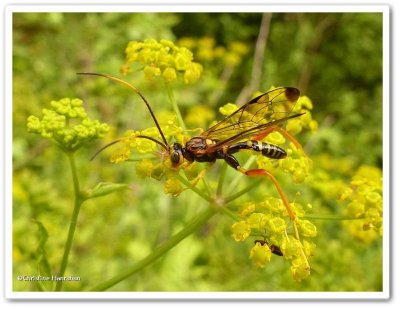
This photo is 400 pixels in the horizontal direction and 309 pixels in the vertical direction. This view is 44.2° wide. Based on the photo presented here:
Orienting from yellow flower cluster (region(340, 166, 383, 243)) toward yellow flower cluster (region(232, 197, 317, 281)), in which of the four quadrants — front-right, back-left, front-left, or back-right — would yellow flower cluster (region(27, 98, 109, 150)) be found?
front-right

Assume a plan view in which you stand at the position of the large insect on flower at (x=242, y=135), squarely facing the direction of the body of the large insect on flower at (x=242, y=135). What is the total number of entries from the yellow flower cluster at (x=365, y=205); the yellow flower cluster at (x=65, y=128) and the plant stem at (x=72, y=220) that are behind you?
1

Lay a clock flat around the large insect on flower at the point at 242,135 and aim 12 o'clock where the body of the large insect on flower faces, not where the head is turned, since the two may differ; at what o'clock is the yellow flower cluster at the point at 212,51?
The yellow flower cluster is roughly at 3 o'clock from the large insect on flower.

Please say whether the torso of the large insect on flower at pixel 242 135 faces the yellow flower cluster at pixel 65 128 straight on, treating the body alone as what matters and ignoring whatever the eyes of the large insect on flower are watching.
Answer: yes

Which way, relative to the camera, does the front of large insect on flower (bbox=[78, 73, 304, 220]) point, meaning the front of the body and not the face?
to the viewer's left

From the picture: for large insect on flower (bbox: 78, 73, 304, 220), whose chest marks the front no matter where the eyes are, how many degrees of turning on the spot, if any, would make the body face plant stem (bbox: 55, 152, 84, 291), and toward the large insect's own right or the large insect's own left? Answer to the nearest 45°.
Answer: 0° — it already faces it

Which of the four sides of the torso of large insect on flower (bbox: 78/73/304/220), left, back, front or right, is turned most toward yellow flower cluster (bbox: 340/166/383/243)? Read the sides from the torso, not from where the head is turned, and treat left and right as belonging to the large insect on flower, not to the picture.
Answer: back
